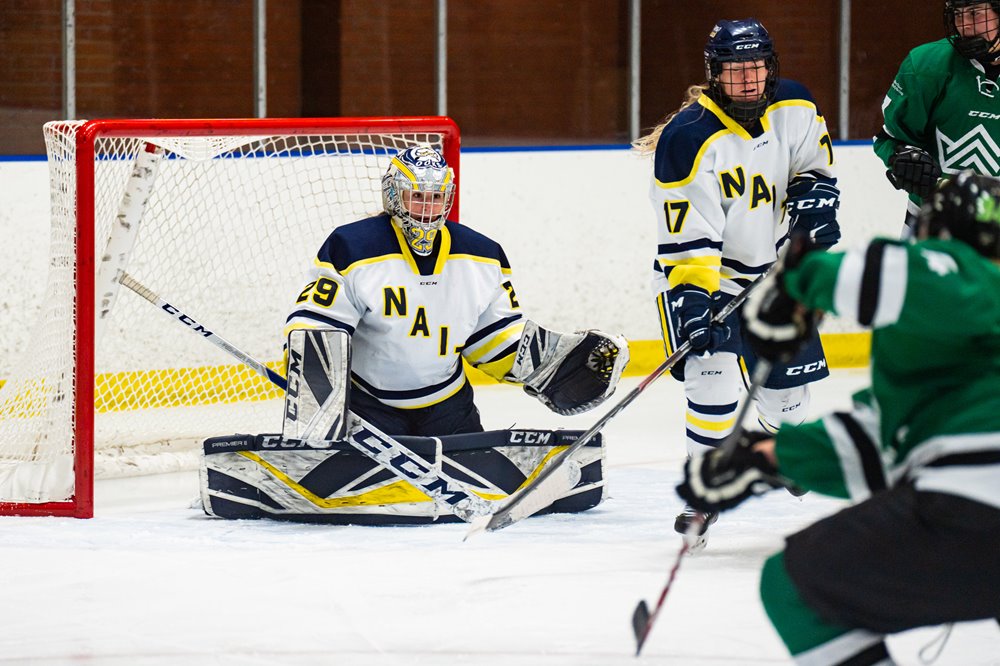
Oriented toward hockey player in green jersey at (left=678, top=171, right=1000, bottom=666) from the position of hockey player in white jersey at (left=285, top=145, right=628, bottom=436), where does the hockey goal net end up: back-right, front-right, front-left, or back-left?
back-right

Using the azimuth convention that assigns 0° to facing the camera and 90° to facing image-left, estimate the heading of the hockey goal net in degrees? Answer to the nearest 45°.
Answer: approximately 315°

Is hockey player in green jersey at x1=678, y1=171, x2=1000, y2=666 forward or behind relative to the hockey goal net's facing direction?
forward

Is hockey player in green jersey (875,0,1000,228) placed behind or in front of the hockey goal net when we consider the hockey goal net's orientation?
in front

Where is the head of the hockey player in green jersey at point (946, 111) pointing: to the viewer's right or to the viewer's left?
to the viewer's left
